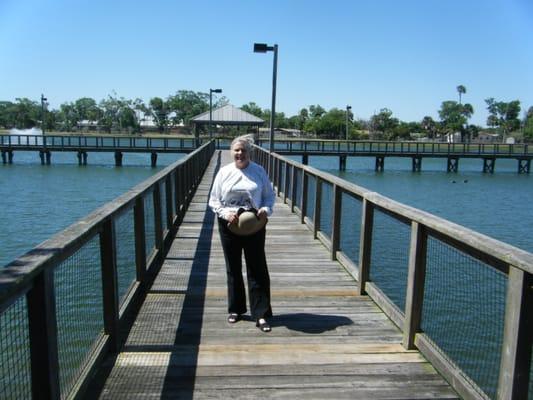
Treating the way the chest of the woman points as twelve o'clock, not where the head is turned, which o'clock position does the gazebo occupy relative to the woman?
The gazebo is roughly at 6 o'clock from the woman.

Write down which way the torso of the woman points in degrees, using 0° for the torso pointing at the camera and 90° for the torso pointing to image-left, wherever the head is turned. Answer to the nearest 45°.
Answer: approximately 0°
